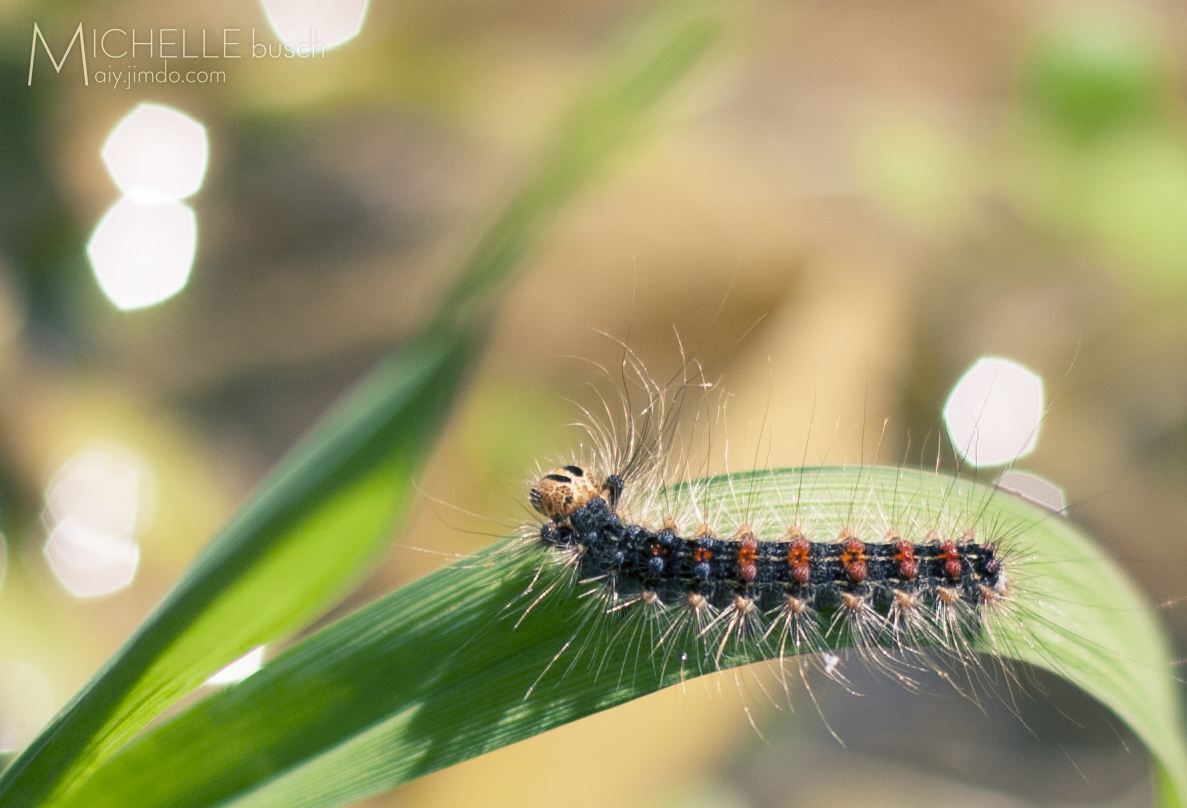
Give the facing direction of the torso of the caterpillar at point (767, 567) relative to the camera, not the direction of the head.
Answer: to the viewer's left
